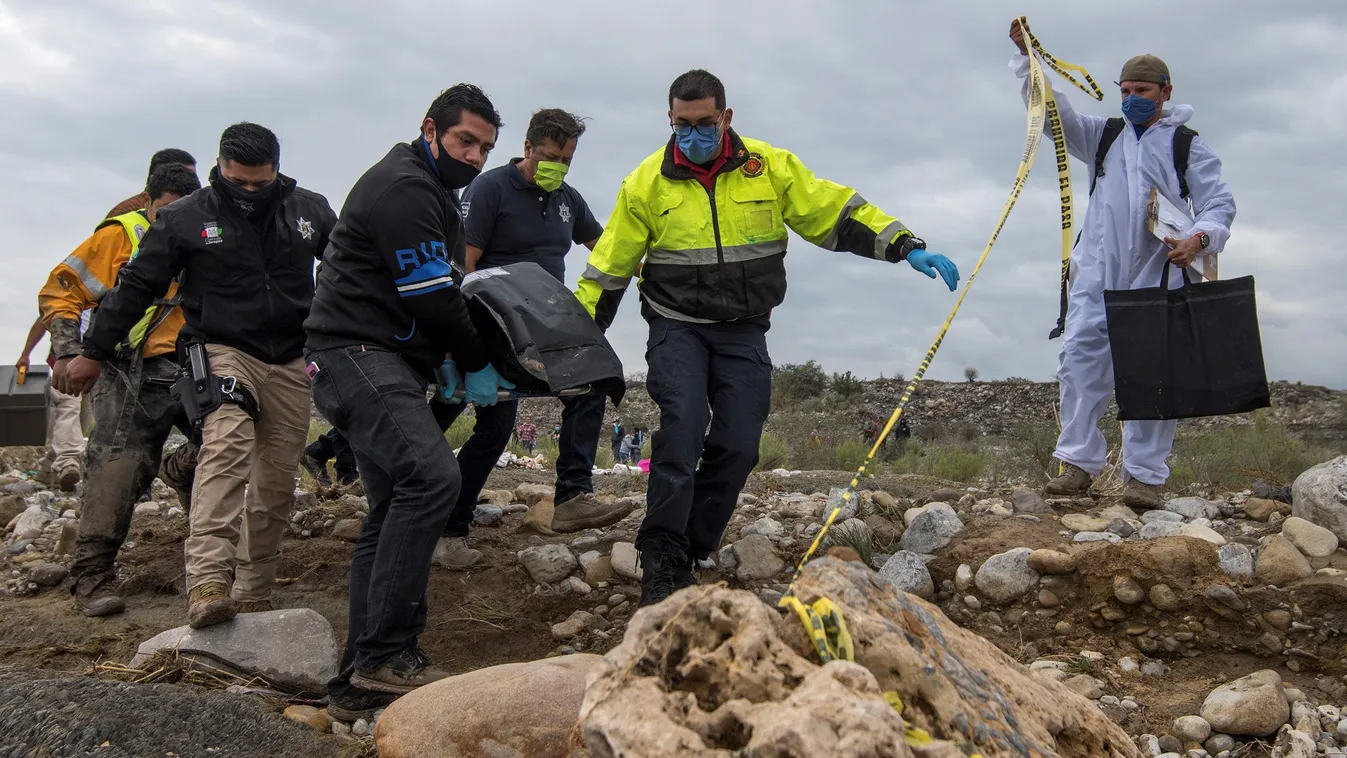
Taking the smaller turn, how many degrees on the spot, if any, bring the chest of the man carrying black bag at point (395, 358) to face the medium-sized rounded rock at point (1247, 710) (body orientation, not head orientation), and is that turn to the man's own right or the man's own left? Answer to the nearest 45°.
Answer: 0° — they already face it

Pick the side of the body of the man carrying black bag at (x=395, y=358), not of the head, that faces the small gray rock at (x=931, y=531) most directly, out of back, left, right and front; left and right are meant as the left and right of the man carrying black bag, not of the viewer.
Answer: front

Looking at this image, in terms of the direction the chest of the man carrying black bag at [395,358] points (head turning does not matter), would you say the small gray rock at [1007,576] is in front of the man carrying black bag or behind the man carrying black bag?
in front

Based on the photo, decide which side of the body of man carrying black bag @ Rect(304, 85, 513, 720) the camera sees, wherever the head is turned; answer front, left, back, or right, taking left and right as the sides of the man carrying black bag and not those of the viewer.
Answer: right

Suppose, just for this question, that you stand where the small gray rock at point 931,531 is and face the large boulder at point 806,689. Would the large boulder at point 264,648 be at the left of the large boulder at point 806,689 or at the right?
right

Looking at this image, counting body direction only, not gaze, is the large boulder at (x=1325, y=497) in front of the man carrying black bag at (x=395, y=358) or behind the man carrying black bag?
in front

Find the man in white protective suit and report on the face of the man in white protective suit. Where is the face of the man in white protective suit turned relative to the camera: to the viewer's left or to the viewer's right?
to the viewer's left

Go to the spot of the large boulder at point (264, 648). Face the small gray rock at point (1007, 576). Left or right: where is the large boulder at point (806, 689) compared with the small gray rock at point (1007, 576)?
right

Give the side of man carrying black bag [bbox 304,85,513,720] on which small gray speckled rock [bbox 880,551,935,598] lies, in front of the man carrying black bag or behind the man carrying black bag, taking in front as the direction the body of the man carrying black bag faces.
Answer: in front
